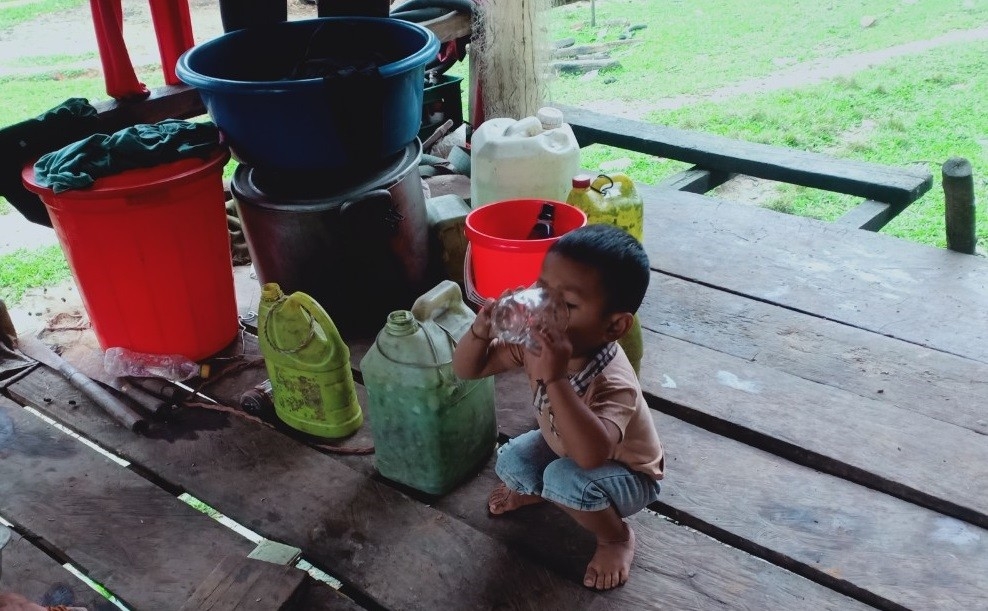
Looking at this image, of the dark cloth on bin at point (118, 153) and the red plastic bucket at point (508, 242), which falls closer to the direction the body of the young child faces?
the dark cloth on bin

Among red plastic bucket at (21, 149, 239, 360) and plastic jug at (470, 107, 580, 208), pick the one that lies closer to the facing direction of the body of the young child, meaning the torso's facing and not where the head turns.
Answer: the red plastic bucket

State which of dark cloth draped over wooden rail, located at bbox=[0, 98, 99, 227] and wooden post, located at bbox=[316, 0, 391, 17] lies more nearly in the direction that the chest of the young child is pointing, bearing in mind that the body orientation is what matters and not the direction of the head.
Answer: the dark cloth draped over wooden rail

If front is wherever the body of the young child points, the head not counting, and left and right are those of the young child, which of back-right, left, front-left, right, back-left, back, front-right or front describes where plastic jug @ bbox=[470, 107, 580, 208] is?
back-right

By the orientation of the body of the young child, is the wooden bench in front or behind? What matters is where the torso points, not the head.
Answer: behind

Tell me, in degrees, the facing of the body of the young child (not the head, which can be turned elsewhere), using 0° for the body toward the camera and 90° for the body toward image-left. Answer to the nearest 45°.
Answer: approximately 45°

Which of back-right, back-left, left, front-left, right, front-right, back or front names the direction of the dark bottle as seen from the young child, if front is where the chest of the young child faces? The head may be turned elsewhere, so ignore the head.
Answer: back-right

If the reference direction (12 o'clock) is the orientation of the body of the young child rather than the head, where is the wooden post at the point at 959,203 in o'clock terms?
The wooden post is roughly at 6 o'clock from the young child.
